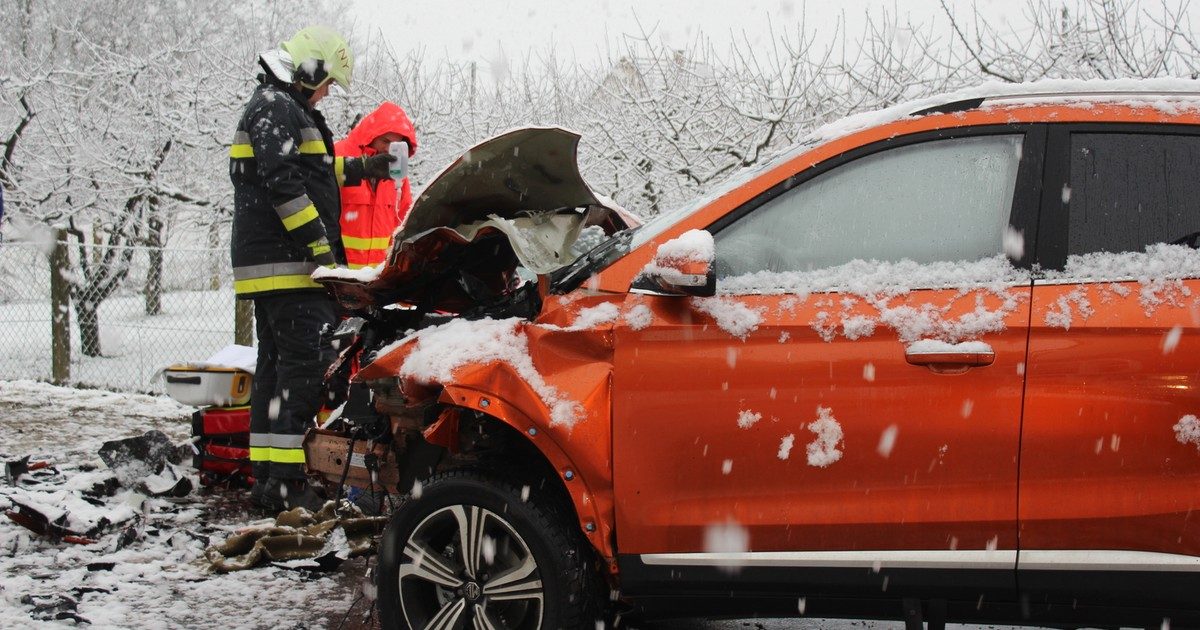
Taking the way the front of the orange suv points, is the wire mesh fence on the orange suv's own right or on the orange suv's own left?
on the orange suv's own right

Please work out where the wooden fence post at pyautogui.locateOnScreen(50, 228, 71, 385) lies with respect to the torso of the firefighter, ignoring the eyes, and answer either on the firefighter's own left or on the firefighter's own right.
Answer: on the firefighter's own left

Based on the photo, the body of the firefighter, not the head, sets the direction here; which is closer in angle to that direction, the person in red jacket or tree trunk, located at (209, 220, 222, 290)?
the person in red jacket

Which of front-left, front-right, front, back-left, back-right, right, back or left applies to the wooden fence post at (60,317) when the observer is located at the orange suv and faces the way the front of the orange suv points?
front-right

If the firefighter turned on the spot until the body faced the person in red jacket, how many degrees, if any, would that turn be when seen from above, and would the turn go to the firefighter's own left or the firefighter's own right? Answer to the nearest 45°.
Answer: approximately 45° to the firefighter's own left

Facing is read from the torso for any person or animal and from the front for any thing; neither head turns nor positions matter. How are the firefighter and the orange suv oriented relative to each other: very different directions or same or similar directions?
very different directions

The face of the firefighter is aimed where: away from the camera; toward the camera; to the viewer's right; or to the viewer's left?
to the viewer's right

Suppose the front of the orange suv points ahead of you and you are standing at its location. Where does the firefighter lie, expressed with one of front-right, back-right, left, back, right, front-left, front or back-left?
front-right

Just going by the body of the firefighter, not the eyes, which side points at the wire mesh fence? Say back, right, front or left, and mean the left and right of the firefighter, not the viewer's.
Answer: left

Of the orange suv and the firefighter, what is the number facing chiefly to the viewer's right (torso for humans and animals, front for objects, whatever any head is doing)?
1

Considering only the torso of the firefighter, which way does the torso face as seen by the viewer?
to the viewer's right

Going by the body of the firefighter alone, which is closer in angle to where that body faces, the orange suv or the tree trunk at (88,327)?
the orange suv

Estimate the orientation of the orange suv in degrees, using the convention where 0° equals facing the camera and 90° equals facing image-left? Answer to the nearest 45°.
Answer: approximately 90°
